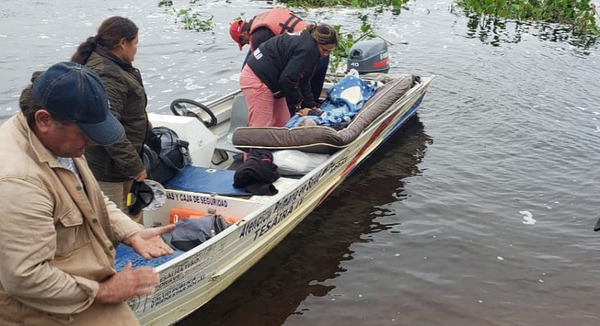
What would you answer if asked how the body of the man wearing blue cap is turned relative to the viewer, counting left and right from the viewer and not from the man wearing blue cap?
facing the viewer and to the right of the viewer

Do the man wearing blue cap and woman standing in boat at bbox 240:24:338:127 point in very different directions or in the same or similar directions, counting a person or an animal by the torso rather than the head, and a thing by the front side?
same or similar directions

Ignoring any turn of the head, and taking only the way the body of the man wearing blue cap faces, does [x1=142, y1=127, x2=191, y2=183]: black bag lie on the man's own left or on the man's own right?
on the man's own left

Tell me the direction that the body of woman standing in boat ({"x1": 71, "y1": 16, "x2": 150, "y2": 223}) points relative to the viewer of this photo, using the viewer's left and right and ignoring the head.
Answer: facing to the right of the viewer

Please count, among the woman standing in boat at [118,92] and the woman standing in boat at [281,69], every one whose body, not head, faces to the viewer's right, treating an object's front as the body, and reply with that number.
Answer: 2

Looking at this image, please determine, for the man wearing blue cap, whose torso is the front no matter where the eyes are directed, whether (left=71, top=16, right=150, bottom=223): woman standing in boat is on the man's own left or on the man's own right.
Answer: on the man's own left

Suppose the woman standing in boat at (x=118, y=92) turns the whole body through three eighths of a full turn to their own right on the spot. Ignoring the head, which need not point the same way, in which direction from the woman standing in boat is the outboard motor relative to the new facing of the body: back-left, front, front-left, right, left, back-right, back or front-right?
back

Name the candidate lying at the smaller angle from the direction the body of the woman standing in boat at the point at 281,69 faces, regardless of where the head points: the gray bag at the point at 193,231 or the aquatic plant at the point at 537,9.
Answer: the aquatic plant

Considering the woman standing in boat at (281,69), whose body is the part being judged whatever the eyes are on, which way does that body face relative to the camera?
to the viewer's right

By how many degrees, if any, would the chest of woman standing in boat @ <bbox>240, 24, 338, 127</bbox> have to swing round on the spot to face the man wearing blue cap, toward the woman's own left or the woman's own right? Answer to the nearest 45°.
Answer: approximately 90° to the woman's own right

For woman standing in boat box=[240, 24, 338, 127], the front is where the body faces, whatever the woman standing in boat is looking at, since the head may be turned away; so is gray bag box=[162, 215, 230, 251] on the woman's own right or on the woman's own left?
on the woman's own right

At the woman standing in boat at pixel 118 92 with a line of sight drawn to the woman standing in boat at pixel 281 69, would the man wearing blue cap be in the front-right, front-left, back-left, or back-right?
back-right

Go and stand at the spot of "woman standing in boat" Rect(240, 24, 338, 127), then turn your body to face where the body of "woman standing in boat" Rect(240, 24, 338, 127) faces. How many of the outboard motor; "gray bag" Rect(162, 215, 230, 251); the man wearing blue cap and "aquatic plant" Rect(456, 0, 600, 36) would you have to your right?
2
